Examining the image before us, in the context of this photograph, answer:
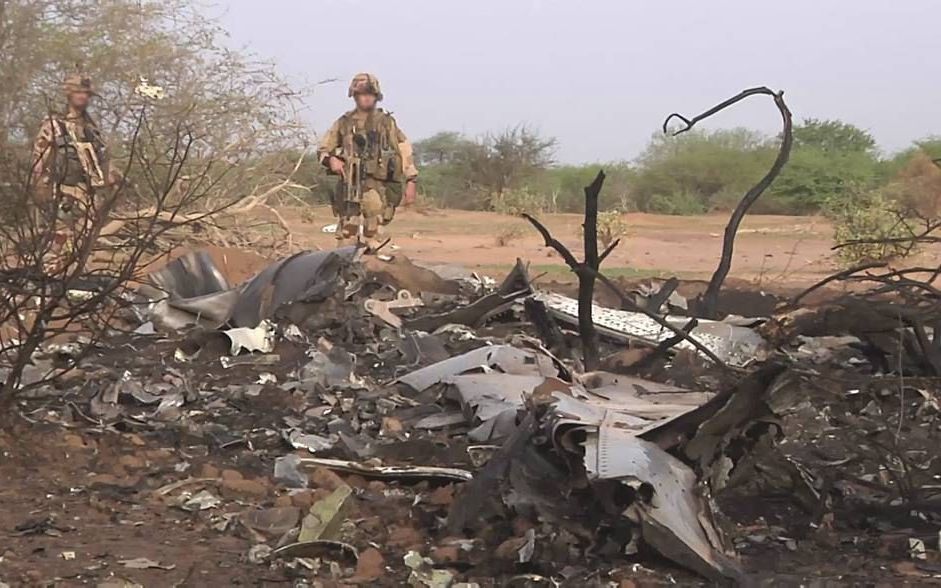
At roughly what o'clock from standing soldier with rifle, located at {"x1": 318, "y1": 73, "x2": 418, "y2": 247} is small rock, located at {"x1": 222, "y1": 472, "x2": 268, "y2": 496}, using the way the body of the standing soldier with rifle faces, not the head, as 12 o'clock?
The small rock is roughly at 12 o'clock from the standing soldier with rifle.

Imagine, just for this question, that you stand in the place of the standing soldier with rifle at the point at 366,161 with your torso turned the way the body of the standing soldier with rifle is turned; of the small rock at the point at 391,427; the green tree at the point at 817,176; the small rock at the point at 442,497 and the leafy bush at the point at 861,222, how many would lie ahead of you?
2

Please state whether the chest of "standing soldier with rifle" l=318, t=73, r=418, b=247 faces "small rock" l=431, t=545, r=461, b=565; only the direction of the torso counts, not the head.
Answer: yes

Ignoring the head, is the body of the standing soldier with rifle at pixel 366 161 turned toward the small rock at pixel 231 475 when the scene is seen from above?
yes

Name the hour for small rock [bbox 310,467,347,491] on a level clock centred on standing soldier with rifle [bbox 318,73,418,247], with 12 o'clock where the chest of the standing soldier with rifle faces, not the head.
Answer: The small rock is roughly at 12 o'clock from the standing soldier with rifle.

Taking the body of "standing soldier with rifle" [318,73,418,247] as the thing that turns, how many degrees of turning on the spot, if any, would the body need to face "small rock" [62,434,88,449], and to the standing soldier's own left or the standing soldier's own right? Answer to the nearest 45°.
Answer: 0° — they already face it

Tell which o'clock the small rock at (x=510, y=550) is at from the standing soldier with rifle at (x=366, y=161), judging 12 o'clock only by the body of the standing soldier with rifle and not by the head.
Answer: The small rock is roughly at 12 o'clock from the standing soldier with rifle.

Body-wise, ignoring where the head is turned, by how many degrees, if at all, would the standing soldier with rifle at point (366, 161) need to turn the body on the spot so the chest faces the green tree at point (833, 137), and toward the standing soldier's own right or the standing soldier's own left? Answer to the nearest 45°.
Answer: approximately 135° to the standing soldier's own left

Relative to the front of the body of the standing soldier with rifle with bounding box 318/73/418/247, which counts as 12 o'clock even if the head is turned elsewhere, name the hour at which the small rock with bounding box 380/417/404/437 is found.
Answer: The small rock is roughly at 12 o'clock from the standing soldier with rifle.

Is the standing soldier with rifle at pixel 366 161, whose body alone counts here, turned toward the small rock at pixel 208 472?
yes

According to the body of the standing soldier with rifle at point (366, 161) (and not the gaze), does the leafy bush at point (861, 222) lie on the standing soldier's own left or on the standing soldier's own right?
on the standing soldier's own left

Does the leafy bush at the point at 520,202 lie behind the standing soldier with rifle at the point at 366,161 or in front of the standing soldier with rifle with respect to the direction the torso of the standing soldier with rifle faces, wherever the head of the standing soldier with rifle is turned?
behind

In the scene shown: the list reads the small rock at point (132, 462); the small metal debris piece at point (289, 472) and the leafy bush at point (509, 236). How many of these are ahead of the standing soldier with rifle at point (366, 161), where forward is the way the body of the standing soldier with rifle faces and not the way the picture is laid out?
2

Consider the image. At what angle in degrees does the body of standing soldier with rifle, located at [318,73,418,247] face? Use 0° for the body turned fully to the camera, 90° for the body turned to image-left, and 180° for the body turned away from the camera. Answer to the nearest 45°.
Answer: approximately 0°

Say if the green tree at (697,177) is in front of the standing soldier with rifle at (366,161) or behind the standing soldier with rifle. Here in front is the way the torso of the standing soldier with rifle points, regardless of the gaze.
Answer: behind
